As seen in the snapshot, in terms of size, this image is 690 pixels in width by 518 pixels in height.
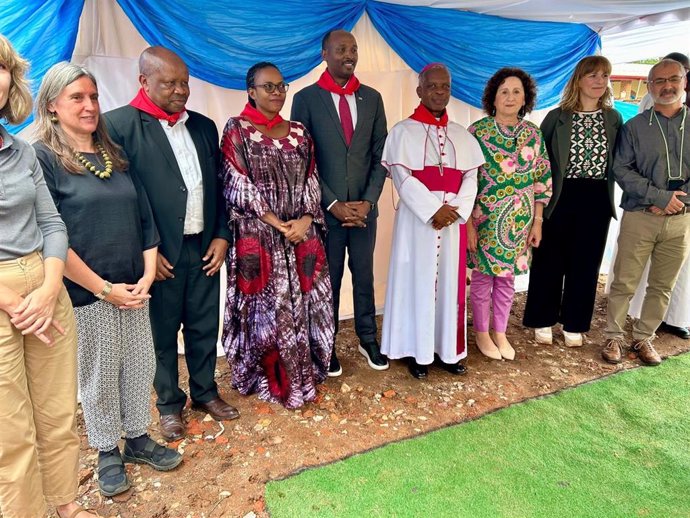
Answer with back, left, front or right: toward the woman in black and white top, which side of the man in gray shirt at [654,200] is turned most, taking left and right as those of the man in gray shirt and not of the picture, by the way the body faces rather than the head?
right

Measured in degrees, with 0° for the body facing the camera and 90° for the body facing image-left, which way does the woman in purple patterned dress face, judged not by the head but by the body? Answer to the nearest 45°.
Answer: approximately 315°

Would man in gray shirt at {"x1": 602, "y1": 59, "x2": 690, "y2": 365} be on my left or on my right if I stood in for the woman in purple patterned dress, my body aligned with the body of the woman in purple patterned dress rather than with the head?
on my left

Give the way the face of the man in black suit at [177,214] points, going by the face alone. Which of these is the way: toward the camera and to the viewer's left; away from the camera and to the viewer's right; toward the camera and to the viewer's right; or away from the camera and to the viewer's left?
toward the camera and to the viewer's right

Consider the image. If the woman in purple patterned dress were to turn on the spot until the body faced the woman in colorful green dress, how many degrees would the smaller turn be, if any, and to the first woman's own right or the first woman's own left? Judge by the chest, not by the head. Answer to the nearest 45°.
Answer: approximately 45° to the first woman's own left

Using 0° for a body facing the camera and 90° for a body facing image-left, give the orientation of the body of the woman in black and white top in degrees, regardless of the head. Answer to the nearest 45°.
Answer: approximately 0°

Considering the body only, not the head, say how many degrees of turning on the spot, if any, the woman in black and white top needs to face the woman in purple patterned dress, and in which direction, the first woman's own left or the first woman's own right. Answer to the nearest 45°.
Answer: approximately 45° to the first woman's own right

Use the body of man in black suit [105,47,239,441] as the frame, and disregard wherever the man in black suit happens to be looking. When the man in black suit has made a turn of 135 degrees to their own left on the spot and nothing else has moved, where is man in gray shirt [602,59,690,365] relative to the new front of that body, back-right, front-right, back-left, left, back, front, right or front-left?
right
